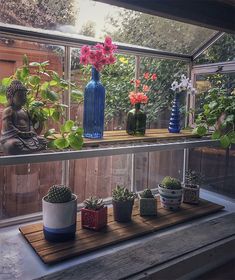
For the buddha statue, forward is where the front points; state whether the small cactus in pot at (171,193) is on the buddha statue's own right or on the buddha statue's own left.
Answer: on the buddha statue's own left

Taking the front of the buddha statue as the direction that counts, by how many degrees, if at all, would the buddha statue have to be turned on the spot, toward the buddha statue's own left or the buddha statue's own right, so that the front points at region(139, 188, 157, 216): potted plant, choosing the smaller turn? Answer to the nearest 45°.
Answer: approximately 45° to the buddha statue's own left

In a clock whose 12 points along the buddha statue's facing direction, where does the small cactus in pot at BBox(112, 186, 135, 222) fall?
The small cactus in pot is roughly at 10 o'clock from the buddha statue.

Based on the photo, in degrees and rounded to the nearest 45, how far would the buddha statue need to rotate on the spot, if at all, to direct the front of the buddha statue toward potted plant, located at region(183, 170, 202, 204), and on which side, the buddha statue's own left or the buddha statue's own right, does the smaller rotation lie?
approximately 45° to the buddha statue's own left

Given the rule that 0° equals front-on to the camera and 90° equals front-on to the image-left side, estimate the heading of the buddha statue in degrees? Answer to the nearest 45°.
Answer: approximately 315°

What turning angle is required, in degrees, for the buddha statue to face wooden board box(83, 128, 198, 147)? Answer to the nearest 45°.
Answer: approximately 45° to its left
